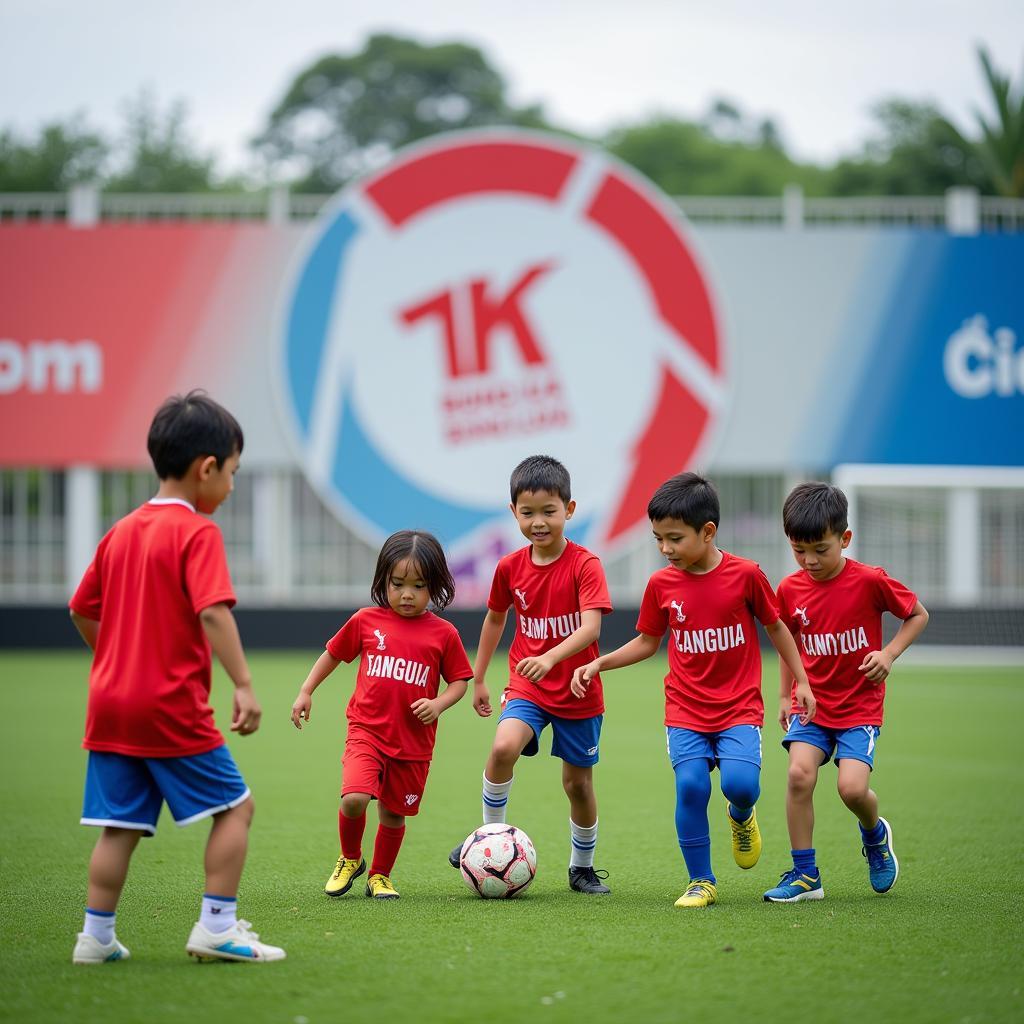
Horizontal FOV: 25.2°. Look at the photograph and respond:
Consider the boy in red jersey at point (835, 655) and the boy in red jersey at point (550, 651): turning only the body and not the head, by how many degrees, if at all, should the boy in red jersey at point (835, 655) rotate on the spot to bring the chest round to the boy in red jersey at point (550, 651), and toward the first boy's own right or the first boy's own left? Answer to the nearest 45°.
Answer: approximately 45° to the first boy's own right

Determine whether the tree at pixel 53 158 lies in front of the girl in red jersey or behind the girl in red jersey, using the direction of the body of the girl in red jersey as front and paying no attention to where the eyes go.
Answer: behind

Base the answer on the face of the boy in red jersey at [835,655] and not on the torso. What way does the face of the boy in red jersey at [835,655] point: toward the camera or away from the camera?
toward the camera

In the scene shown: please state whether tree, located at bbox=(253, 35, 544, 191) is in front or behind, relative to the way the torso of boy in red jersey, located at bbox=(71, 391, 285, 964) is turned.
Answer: in front

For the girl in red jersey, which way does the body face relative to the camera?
toward the camera

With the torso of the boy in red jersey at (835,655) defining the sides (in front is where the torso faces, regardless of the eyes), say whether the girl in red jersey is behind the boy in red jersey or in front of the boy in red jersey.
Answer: in front

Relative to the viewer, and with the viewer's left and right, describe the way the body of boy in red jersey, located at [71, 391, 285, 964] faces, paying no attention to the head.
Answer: facing away from the viewer and to the right of the viewer

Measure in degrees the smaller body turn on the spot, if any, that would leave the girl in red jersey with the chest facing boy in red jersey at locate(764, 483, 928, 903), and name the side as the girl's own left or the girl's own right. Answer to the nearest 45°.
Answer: approximately 90° to the girl's own left

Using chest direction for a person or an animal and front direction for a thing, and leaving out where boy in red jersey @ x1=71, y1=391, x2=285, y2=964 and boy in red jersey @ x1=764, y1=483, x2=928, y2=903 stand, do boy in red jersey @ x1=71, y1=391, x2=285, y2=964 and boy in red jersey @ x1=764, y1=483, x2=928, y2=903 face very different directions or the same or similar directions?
very different directions

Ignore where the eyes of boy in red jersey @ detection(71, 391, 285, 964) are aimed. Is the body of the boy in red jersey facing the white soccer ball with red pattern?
yes

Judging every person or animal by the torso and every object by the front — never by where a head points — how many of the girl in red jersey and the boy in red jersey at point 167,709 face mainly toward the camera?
1

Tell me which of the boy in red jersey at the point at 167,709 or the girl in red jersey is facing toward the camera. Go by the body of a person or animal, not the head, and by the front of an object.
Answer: the girl in red jersey

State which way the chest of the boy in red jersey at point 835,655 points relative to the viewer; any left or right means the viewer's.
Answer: facing the viewer and to the left of the viewer
